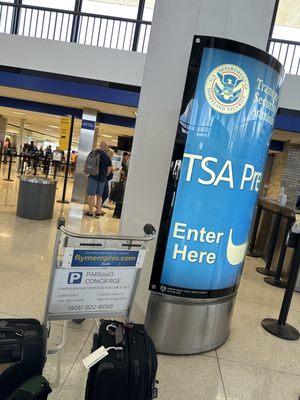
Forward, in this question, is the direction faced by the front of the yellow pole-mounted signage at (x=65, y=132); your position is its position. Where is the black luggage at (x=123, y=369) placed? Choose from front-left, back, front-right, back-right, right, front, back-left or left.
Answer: front

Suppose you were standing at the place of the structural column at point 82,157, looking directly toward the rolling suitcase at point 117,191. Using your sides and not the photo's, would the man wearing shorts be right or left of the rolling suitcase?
right

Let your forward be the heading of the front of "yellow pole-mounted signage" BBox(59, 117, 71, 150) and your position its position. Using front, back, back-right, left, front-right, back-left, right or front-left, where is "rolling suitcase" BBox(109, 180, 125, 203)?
left

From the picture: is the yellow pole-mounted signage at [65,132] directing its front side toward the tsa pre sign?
yes

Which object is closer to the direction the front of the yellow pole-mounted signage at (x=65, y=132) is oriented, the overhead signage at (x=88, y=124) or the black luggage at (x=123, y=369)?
the black luggage

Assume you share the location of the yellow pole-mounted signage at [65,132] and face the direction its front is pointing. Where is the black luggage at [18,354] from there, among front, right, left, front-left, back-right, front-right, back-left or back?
front

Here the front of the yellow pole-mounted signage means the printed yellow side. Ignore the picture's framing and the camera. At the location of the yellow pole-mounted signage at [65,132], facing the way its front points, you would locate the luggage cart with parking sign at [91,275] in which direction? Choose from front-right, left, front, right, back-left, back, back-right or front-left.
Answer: front

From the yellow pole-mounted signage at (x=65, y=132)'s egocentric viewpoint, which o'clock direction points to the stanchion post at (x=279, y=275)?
The stanchion post is roughly at 11 o'clock from the yellow pole-mounted signage.

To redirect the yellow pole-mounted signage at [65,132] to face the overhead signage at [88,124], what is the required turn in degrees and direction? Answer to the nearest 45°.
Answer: approximately 135° to its left

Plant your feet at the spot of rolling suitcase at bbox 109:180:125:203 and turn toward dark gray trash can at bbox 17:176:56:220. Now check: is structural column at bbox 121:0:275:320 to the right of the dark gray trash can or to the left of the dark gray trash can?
left

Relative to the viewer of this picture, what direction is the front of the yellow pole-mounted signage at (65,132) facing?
facing the viewer

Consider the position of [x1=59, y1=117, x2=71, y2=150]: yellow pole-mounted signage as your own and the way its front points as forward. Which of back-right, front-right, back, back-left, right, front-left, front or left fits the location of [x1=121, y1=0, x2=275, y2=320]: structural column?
front

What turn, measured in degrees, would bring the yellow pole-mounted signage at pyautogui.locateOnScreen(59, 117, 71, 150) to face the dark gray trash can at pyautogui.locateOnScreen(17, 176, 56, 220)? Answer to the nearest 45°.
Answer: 0° — it already faces it

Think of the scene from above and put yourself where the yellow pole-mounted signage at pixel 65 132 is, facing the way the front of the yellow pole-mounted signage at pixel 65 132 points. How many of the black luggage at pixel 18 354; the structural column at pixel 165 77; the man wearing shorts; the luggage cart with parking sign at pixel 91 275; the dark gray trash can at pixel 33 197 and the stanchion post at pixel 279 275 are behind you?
0

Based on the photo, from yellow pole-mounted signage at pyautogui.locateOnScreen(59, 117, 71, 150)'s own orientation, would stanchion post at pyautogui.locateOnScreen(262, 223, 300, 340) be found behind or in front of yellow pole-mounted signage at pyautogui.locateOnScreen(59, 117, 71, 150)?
in front
